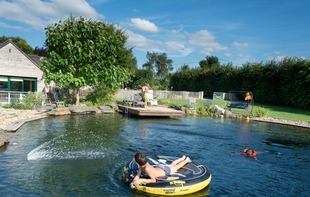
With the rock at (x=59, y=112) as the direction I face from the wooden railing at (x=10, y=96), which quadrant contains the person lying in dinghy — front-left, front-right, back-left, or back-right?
front-right

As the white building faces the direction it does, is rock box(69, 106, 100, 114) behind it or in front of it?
in front

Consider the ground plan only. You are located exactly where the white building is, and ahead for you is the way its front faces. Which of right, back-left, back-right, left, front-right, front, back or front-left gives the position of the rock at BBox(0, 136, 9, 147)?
front

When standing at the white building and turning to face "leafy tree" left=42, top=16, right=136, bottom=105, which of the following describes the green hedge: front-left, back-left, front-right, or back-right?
front-left

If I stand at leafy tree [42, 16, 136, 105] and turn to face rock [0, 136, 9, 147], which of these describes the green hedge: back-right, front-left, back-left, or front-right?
back-left

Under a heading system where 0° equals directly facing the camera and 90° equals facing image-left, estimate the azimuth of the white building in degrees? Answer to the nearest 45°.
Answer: approximately 0°

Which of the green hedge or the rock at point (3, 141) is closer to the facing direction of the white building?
the rock

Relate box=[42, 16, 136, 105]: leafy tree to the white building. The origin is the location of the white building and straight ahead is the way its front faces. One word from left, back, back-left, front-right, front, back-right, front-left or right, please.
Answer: front-left

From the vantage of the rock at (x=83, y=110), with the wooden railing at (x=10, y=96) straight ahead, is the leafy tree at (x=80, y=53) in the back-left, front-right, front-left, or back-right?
front-right

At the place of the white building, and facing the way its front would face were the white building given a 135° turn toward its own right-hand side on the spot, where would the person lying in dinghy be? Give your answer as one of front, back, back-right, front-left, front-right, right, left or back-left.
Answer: back-left

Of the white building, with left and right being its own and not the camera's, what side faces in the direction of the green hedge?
left

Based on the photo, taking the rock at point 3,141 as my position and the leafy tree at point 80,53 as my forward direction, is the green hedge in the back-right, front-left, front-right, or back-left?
front-right

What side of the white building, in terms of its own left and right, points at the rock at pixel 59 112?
front
